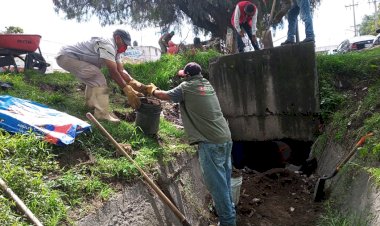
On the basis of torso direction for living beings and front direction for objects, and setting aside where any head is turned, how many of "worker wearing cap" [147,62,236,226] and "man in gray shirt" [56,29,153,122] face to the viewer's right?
1

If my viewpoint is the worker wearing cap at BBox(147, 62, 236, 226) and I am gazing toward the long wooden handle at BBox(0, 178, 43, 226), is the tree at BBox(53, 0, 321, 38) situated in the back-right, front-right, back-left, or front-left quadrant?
back-right

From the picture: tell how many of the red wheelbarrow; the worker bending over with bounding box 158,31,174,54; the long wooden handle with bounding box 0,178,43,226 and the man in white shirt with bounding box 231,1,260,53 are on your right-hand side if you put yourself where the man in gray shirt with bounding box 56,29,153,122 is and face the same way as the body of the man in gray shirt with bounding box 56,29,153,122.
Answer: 1

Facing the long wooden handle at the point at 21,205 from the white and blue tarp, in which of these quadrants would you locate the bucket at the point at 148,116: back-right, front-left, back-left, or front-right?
back-left

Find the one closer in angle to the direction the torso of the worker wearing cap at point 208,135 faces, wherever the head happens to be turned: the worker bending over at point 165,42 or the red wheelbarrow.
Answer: the red wheelbarrow

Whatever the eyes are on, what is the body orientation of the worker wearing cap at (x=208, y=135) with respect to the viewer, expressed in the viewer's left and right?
facing away from the viewer and to the left of the viewer

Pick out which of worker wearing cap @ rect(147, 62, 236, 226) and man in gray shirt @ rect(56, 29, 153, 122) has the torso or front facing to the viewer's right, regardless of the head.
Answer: the man in gray shirt

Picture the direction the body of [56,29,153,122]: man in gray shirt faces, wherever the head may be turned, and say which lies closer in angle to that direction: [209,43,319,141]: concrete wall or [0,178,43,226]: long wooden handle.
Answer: the concrete wall

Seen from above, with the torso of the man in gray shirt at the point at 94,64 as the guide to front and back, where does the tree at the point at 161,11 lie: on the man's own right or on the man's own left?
on the man's own left

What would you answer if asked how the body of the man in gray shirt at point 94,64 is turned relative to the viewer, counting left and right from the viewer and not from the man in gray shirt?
facing to the right of the viewer
